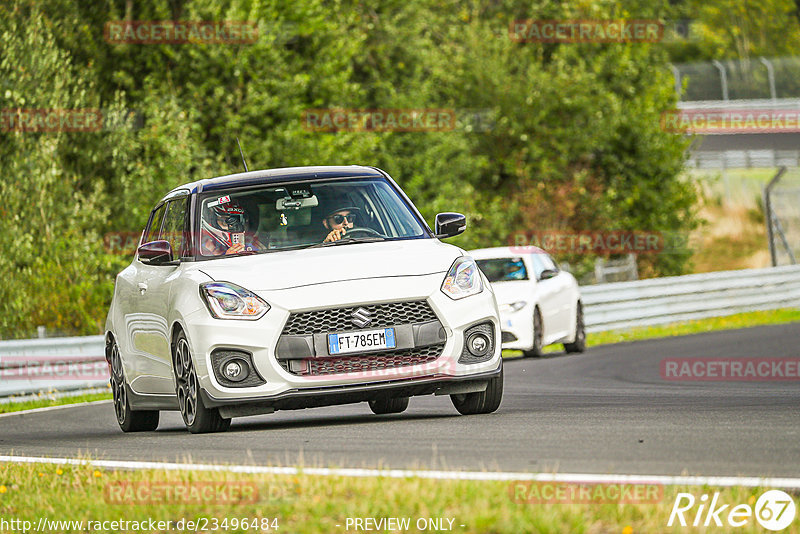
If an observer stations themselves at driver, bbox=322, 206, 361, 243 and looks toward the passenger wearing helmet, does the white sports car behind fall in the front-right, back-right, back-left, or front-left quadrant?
back-right

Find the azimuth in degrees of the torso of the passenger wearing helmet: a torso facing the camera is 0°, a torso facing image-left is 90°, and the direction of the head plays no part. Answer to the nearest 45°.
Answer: approximately 315°

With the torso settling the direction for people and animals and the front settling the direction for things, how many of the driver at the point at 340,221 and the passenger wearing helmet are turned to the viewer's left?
0

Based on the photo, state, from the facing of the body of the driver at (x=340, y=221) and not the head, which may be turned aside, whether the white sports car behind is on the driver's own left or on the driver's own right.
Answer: on the driver's own left

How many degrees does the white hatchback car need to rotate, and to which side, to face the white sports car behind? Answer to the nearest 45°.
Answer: approximately 135° to its left

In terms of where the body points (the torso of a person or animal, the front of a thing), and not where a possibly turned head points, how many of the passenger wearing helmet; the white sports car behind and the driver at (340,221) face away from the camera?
0

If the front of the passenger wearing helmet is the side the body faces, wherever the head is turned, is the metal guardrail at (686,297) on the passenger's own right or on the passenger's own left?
on the passenger's own left

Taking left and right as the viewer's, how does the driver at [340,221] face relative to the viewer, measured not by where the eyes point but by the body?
facing the viewer and to the right of the viewer
